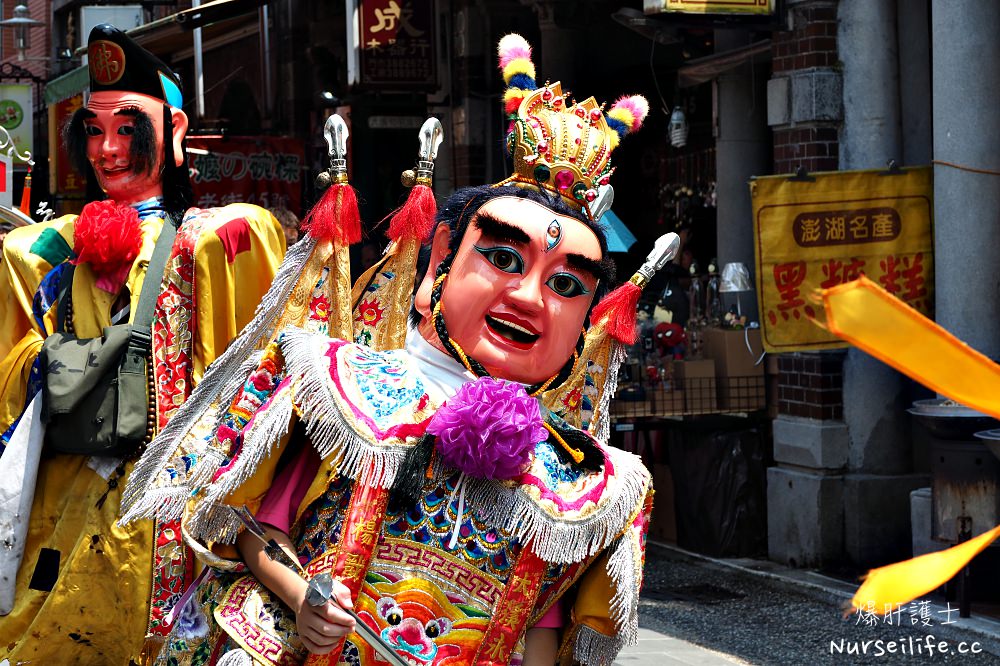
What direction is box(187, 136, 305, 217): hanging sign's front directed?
toward the camera

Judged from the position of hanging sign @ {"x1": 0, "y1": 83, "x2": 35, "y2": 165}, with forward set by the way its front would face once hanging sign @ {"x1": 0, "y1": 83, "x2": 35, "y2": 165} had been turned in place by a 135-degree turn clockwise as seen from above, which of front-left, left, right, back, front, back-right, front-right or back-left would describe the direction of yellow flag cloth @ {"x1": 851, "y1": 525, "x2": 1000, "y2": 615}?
back-left

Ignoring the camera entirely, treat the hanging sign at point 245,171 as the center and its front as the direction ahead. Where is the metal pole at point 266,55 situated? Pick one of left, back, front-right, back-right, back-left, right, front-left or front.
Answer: back

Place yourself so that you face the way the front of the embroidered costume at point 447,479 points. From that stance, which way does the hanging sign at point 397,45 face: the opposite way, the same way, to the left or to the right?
the same way

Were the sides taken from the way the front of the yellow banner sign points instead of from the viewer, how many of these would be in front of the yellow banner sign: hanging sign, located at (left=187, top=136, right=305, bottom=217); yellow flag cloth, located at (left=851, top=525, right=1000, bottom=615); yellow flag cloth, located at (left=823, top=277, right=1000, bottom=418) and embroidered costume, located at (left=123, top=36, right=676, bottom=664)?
3

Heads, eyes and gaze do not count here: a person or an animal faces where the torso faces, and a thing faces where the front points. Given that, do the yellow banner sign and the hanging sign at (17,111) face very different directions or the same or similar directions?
same or similar directions

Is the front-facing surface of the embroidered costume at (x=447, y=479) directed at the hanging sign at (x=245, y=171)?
no

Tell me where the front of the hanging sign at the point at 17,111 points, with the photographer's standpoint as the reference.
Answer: facing the viewer

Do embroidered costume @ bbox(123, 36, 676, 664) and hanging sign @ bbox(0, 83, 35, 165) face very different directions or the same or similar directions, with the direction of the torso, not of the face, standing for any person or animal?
same or similar directions

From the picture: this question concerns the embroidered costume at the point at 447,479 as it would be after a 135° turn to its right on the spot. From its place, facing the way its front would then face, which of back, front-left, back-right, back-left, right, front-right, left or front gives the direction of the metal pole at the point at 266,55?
front-right
